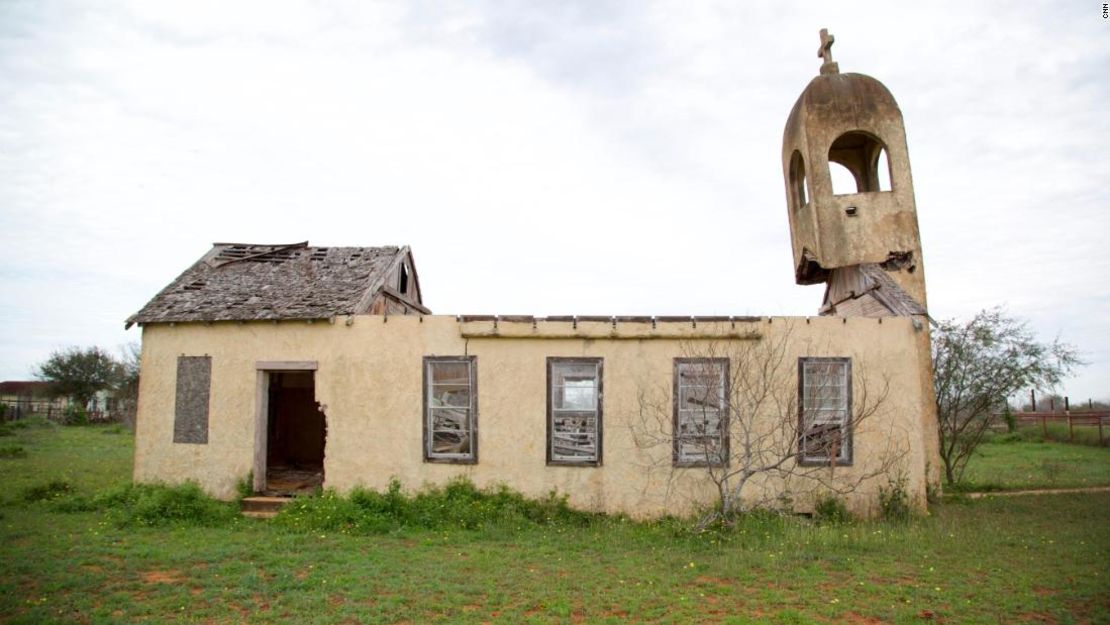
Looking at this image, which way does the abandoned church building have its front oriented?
toward the camera

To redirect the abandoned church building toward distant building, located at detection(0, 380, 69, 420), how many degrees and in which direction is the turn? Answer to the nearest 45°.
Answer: approximately 135° to its right

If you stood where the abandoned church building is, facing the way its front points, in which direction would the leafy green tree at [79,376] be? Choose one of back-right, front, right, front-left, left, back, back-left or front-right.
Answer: back-right
